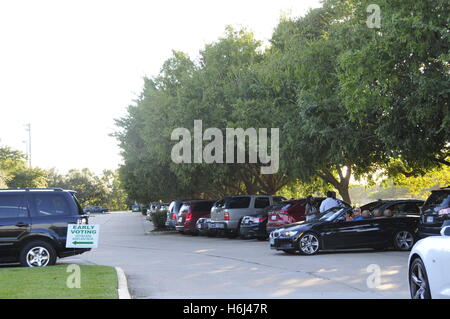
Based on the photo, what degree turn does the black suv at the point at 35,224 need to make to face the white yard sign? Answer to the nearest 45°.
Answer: approximately 135° to its left

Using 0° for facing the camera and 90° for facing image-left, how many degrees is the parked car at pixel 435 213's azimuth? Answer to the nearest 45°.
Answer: approximately 225°

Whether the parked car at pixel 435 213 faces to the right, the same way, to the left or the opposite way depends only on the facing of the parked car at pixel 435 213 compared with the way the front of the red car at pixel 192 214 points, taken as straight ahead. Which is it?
the same way

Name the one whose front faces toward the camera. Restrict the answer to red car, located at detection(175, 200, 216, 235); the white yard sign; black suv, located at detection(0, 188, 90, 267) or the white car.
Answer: the white yard sign

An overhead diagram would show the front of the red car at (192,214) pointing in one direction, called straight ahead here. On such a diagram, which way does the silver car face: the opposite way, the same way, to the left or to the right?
the same way

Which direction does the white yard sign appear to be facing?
toward the camera

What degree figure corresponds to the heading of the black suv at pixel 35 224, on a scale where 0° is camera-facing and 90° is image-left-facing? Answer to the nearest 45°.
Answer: approximately 90°

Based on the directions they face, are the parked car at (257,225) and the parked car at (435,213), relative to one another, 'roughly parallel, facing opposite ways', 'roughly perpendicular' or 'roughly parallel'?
roughly parallel

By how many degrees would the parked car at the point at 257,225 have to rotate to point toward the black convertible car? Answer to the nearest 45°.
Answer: approximately 135° to its right

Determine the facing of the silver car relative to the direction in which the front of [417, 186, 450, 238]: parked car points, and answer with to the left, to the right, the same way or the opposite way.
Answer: the same way

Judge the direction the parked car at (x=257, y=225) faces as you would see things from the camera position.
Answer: facing away from the viewer and to the right of the viewer

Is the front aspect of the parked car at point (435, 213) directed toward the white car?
no

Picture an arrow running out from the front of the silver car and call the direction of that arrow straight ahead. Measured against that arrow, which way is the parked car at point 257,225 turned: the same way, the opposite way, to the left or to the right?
the same way

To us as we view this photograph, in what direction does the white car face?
facing away from the viewer and to the left of the viewer

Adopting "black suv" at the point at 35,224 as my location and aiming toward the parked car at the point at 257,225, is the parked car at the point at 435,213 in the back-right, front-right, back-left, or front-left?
front-right

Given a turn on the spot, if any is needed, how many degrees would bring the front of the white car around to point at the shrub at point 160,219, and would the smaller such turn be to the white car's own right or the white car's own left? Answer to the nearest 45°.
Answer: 0° — it already faces it
